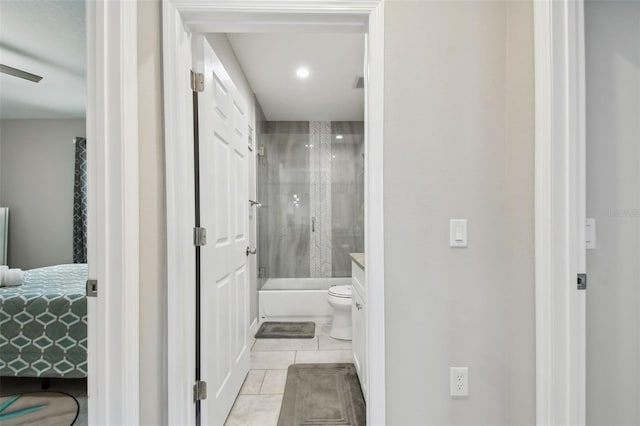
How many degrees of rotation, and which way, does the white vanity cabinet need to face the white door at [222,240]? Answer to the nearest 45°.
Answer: approximately 45° to its left

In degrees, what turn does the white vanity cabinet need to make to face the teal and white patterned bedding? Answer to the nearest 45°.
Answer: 0° — it already faces it

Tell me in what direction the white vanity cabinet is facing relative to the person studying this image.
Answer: facing to the left of the viewer

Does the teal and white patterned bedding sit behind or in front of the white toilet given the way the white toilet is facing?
in front

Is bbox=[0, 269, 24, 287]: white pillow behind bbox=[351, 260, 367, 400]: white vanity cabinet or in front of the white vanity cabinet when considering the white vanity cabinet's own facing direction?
in front

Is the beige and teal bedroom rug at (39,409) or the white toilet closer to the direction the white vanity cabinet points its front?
the beige and teal bedroom rug

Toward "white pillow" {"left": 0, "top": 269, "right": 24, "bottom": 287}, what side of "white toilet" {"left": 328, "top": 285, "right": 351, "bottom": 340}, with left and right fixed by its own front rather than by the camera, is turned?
front

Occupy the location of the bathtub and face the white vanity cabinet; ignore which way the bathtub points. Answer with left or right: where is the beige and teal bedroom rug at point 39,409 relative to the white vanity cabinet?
right

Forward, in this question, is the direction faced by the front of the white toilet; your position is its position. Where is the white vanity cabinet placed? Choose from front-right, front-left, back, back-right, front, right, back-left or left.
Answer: left

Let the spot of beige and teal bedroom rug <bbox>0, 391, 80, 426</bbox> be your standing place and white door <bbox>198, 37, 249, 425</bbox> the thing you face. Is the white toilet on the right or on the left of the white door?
left
